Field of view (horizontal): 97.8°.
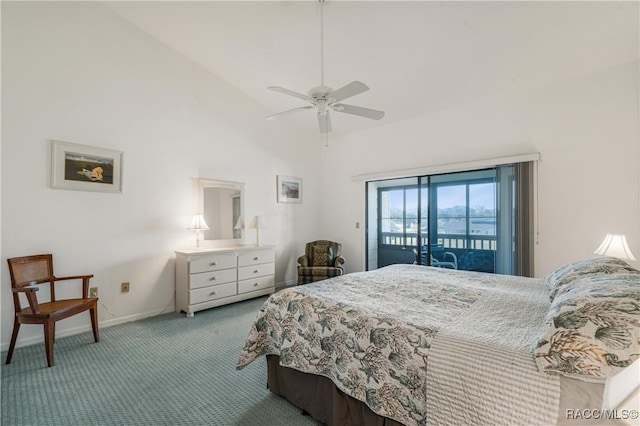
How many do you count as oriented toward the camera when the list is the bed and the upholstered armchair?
1

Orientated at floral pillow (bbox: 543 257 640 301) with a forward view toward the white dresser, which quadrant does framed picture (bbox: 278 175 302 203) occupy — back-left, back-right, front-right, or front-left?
front-right

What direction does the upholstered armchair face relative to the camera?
toward the camera

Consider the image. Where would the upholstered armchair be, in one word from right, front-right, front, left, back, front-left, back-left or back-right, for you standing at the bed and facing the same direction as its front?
front

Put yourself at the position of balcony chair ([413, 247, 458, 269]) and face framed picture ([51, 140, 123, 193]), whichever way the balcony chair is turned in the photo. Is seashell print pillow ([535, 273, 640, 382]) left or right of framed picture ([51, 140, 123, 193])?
left

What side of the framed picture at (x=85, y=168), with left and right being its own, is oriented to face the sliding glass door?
front

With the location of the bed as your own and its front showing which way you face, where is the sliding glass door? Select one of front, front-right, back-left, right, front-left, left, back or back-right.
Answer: front-right

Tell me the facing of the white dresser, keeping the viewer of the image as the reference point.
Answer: facing the viewer and to the right of the viewer

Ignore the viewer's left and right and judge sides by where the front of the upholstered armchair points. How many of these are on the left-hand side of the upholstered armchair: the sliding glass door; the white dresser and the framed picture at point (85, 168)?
1

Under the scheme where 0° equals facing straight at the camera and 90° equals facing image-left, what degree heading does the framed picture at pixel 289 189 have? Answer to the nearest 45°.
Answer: approximately 315°

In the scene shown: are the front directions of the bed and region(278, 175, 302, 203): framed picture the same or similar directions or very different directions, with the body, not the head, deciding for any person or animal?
very different directions

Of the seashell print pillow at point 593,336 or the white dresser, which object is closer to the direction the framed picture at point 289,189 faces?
the seashell print pillow

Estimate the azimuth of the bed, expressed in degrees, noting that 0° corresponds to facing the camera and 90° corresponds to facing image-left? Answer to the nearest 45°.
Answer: approximately 135°

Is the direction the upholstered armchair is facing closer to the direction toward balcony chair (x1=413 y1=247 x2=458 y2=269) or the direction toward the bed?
the bed

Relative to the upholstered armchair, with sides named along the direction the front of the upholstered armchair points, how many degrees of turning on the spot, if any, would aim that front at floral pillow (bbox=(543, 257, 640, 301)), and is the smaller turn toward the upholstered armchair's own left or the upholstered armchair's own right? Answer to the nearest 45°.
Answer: approximately 45° to the upholstered armchair's own left
